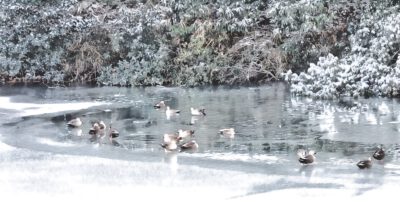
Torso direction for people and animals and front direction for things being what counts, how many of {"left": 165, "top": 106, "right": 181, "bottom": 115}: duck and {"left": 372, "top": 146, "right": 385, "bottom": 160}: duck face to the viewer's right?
1

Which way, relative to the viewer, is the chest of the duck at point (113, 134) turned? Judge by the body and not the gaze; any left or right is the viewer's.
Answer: facing to the left of the viewer
